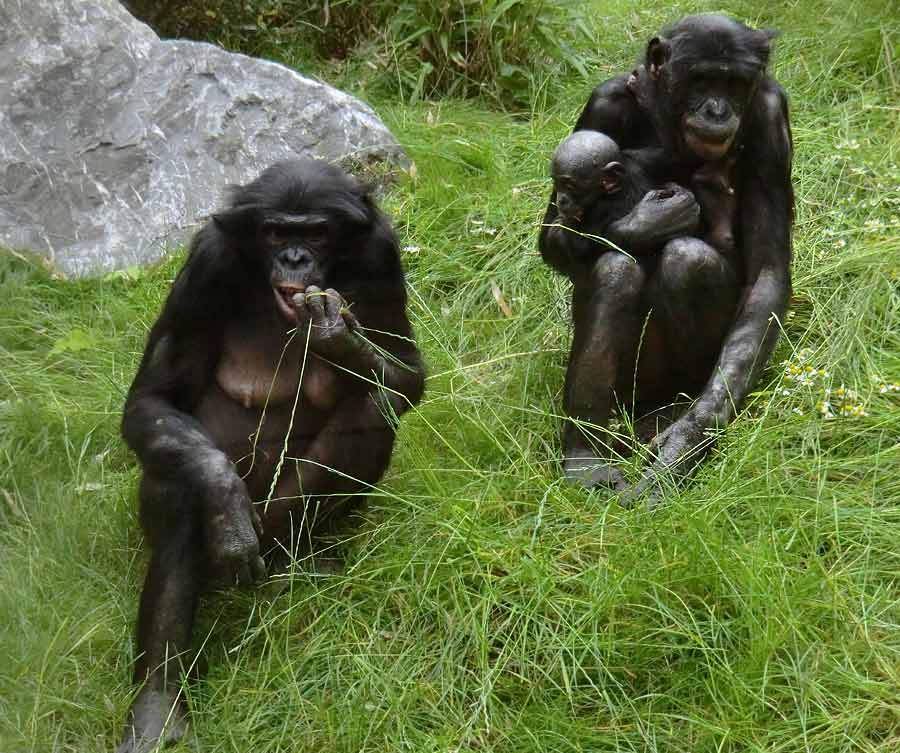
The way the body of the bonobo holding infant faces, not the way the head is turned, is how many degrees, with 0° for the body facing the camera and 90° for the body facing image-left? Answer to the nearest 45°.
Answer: approximately 0°

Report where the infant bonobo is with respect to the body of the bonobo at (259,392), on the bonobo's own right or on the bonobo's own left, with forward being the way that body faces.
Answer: on the bonobo's own left

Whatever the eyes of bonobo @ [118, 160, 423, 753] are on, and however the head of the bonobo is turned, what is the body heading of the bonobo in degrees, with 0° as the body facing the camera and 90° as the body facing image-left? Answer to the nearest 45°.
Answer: approximately 0°

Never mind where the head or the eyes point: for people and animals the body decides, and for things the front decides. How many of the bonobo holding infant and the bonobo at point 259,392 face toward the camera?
2

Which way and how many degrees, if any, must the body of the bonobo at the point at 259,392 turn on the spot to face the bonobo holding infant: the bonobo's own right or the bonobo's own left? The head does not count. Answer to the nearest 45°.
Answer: approximately 90° to the bonobo's own left

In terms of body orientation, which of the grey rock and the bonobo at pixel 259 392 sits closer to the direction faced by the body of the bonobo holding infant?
the bonobo

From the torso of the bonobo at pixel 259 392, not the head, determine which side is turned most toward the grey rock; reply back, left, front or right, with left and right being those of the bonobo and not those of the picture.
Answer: back
